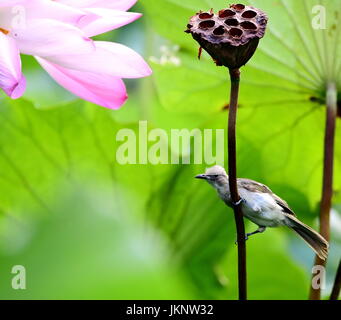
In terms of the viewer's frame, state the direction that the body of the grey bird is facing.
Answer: to the viewer's left
